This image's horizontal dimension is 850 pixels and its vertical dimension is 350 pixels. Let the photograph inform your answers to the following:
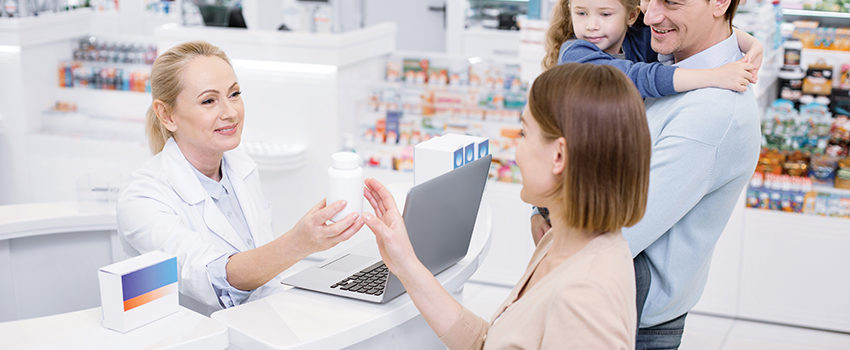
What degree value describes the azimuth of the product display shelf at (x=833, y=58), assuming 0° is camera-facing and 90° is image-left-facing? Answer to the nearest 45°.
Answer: approximately 0°

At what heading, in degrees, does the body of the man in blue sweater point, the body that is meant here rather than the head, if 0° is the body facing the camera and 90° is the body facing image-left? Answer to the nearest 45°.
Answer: approximately 90°

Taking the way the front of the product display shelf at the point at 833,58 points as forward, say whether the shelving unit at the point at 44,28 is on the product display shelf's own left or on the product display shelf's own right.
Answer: on the product display shelf's own right

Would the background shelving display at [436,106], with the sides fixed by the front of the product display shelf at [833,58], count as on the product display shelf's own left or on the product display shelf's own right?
on the product display shelf's own right

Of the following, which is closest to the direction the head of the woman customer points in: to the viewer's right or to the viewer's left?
to the viewer's left
